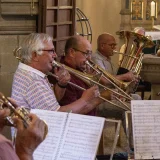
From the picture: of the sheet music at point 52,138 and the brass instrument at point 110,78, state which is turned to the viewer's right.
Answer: the brass instrument

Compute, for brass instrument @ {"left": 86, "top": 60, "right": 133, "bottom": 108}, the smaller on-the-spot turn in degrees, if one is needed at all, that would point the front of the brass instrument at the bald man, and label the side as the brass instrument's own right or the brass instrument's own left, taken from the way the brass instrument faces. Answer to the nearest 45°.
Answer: approximately 90° to the brass instrument's own left

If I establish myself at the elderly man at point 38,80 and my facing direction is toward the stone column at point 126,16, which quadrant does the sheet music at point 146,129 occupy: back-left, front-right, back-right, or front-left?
back-right

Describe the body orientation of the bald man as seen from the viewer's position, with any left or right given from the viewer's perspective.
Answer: facing to the right of the viewer

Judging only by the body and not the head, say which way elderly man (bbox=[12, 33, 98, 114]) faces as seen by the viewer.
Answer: to the viewer's right

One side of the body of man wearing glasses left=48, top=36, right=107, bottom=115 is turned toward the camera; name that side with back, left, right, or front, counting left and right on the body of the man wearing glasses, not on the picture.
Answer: right

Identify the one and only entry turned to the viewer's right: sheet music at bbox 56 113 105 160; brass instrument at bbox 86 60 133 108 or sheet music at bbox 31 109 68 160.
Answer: the brass instrument

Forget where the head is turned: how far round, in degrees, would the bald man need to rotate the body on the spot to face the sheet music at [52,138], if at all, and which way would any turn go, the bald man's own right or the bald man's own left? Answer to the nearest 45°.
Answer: approximately 90° to the bald man's own right

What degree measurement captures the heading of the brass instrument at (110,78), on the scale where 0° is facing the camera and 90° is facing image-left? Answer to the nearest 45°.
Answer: approximately 270°
